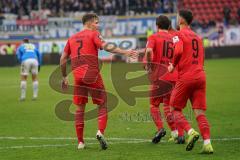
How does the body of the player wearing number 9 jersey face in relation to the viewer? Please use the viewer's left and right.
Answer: facing away from the viewer and to the left of the viewer

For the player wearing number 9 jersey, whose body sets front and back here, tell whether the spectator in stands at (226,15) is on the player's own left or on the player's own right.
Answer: on the player's own right

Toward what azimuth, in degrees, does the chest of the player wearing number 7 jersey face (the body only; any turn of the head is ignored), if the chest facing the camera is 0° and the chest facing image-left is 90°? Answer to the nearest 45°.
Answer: approximately 225°

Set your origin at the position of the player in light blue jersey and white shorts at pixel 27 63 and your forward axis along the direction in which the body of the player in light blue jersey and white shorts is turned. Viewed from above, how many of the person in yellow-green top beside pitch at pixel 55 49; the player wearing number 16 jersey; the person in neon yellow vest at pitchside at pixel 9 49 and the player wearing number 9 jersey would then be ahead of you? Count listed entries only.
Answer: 2
